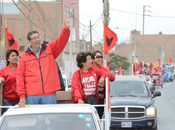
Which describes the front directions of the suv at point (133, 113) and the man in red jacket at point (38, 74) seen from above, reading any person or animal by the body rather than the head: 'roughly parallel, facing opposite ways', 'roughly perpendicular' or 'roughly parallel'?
roughly parallel

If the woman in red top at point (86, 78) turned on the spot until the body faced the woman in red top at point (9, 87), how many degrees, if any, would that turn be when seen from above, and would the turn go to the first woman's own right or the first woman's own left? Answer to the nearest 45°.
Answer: approximately 135° to the first woman's own right

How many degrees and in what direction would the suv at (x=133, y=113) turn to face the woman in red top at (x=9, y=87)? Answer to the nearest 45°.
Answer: approximately 45° to its right

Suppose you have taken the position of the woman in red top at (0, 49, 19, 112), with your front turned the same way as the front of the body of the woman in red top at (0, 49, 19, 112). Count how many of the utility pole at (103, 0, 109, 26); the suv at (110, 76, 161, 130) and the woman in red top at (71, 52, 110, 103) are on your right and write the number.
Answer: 0

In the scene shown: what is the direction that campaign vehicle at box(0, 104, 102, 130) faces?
toward the camera

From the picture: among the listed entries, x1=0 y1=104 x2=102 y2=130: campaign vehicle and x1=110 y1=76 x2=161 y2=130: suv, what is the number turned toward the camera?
2

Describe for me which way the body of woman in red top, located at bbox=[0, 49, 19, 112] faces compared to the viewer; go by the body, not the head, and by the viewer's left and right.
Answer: facing the viewer and to the right of the viewer

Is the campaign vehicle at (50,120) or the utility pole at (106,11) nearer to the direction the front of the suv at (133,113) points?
the campaign vehicle

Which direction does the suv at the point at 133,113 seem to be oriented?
toward the camera
